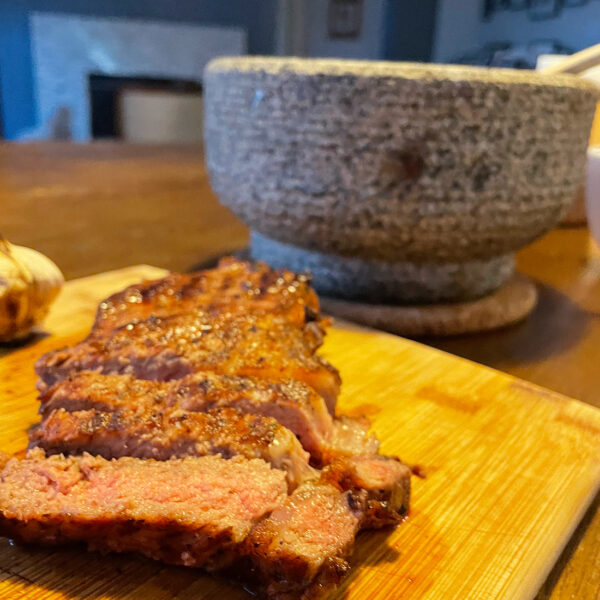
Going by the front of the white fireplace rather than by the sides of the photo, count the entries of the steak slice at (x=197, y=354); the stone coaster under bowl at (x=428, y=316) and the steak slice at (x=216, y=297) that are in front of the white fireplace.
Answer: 3

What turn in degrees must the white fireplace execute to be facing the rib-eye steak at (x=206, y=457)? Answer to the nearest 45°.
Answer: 0° — it already faces it

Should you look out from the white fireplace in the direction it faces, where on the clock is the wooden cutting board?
The wooden cutting board is roughly at 12 o'clock from the white fireplace.

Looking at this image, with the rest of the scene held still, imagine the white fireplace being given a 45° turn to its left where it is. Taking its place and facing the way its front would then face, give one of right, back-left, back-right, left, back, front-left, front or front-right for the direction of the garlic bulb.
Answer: front-right

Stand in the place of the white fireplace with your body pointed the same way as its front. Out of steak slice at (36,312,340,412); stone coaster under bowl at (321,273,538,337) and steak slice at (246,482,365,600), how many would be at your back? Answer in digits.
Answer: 0

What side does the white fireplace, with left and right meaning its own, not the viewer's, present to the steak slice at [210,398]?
front

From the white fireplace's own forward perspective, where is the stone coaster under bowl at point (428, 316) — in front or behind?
in front

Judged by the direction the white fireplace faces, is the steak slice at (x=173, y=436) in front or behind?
in front

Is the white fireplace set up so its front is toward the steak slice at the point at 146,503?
yes

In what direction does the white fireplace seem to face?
toward the camera

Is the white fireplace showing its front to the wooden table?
yes

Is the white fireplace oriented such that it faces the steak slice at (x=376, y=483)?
yes

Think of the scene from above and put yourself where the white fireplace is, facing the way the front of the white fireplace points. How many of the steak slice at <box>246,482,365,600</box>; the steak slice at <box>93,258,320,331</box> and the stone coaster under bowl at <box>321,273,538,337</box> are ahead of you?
3

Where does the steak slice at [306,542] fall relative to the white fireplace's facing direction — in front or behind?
in front
